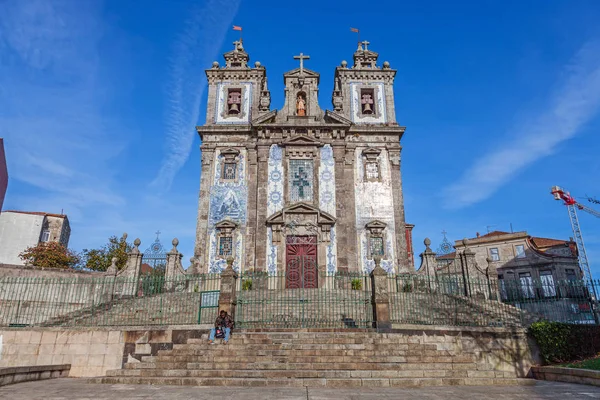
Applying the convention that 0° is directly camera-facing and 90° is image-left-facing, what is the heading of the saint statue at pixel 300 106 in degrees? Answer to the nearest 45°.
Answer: approximately 0°

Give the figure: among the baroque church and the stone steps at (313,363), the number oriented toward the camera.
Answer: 2

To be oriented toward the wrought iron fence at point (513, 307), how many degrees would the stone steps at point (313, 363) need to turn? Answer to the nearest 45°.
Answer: approximately 135° to its left

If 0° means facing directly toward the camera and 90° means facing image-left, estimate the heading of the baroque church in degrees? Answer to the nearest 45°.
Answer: approximately 0°

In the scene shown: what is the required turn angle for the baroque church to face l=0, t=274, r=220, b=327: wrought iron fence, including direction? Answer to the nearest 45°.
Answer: approximately 45° to its right

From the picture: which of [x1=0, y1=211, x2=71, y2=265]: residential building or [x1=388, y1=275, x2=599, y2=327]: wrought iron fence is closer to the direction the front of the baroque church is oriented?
the wrought iron fence

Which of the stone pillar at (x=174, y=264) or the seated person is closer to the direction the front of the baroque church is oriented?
the seated person
